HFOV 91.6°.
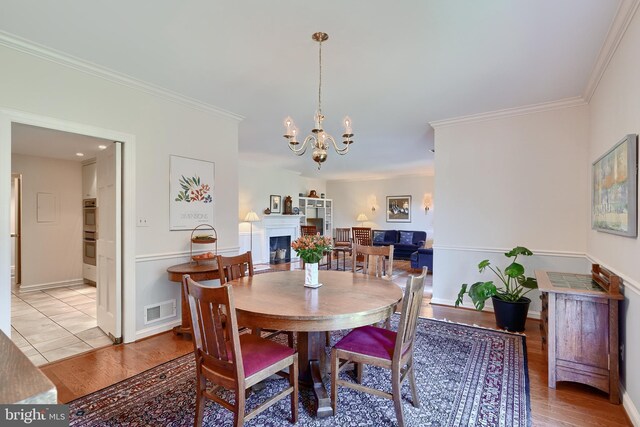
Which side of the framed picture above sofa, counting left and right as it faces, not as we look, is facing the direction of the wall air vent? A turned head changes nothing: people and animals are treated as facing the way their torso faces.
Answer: front

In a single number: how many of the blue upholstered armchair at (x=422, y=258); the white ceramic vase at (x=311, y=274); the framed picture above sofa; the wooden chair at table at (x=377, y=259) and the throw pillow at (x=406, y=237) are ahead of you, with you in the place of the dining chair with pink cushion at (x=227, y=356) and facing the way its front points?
5

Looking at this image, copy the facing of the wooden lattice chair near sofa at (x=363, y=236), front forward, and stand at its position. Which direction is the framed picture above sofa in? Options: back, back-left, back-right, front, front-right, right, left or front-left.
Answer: back-left

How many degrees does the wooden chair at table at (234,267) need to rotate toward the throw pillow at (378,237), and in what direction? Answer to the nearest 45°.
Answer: approximately 90° to its left

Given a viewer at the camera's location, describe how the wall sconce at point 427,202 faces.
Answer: facing the viewer

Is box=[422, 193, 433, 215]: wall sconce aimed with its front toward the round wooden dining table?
yes

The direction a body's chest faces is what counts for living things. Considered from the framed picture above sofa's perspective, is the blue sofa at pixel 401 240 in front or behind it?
in front

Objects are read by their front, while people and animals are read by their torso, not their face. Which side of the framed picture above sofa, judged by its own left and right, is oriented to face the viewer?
front

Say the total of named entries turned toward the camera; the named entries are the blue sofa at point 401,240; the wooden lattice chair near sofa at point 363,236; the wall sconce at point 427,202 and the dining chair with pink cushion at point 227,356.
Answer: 3

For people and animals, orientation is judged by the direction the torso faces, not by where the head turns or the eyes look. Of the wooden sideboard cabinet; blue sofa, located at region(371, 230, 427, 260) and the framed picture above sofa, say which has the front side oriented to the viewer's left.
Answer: the wooden sideboard cabinet

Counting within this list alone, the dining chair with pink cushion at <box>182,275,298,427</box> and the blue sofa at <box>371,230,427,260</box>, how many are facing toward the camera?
1

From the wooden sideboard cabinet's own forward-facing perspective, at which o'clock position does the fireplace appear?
The fireplace is roughly at 1 o'clock from the wooden sideboard cabinet.

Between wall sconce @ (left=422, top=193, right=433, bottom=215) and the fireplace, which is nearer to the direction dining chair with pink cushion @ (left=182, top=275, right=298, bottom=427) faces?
the wall sconce

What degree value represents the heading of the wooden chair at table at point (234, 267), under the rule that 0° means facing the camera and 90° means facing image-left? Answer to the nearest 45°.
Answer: approximately 315°
